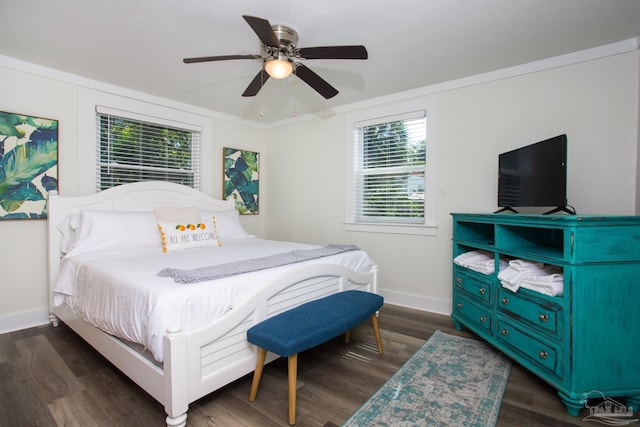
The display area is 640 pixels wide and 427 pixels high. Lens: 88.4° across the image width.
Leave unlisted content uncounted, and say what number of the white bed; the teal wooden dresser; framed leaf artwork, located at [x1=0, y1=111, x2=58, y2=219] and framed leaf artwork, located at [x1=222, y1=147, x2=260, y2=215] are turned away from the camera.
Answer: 0

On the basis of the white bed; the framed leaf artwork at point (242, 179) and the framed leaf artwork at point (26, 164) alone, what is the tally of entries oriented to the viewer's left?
0

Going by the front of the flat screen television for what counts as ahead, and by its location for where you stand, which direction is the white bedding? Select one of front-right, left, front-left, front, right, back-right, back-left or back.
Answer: front

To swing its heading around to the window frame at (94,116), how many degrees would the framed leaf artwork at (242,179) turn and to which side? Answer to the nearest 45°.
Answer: approximately 90° to its right

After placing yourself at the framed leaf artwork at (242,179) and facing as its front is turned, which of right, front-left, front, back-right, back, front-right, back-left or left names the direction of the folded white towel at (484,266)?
front

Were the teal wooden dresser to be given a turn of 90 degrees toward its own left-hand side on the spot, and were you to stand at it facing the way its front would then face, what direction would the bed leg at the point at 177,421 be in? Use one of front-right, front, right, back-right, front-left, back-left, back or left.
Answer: right

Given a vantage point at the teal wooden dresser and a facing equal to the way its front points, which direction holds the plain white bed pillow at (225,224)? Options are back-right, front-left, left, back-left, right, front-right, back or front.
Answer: front-right

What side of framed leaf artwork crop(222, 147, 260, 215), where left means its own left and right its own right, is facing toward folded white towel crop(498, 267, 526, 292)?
front

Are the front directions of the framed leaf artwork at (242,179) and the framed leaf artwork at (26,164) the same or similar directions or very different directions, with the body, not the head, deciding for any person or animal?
same or similar directions

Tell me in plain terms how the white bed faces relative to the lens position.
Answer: facing the viewer and to the right of the viewer

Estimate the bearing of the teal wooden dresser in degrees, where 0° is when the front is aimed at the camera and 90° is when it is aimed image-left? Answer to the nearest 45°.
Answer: approximately 45°

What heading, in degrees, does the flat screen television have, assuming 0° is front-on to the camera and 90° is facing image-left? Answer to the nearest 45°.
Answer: approximately 45°

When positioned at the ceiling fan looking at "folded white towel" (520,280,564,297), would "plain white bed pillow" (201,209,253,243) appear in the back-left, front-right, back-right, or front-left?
back-left

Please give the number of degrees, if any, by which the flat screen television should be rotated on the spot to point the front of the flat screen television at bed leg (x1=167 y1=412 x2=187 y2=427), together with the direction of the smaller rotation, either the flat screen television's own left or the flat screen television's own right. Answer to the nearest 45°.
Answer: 0° — it already faces it

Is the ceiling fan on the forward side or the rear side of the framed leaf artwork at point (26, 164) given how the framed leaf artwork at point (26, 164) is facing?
on the forward side

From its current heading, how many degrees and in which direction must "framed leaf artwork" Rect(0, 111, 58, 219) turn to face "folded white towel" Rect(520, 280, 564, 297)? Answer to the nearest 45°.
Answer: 0° — it already faces it

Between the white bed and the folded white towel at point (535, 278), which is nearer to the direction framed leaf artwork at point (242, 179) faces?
the folded white towel
